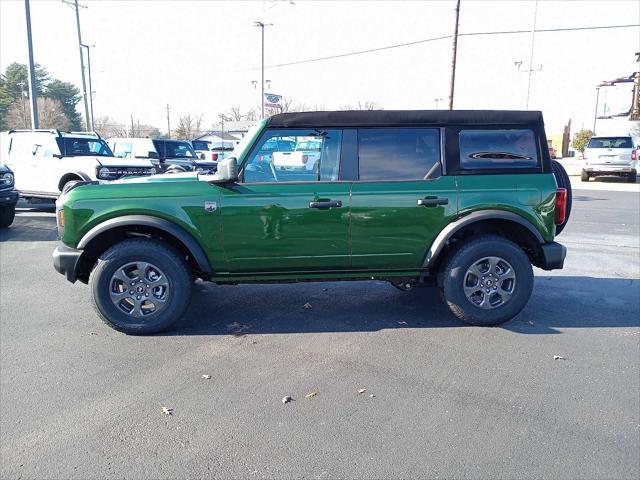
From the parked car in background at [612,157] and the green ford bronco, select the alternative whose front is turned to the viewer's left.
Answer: the green ford bronco

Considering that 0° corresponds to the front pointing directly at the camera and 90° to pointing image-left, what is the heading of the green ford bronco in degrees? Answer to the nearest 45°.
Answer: approximately 90°

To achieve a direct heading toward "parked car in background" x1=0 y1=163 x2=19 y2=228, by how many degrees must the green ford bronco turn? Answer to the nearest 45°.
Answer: approximately 45° to its right

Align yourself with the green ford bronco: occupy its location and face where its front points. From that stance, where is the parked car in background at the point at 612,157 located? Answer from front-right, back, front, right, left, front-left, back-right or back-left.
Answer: back-right

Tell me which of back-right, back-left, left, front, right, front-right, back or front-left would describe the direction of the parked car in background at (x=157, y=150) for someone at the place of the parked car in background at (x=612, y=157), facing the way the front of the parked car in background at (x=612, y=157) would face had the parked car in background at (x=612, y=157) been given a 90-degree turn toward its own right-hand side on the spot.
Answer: back-right

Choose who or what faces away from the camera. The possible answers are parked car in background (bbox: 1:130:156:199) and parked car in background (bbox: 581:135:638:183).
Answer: parked car in background (bbox: 581:135:638:183)

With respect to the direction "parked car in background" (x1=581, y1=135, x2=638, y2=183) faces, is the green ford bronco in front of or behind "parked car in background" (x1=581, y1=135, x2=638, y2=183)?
behind

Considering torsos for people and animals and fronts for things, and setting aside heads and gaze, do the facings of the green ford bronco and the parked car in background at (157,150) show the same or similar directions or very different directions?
very different directions

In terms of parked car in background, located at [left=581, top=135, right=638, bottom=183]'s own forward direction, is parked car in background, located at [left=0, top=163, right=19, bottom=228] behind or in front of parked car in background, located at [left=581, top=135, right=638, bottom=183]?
behind

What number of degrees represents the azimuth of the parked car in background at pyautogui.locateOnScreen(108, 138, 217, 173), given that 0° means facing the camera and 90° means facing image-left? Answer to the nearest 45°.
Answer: approximately 315°

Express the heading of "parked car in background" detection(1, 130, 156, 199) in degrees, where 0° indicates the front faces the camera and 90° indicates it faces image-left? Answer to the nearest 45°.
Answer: approximately 315°

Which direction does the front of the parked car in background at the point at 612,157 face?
away from the camera
